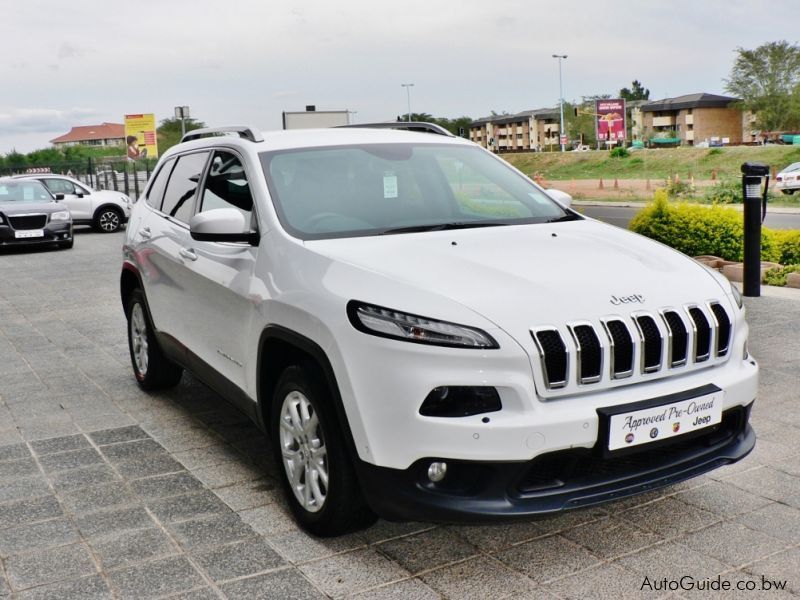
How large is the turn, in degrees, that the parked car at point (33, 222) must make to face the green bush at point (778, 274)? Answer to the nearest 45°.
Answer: approximately 45° to its left

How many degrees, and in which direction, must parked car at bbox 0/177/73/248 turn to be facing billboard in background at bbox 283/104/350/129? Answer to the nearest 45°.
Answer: approximately 135° to its left

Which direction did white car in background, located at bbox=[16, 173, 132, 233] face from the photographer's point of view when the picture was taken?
facing to the right of the viewer

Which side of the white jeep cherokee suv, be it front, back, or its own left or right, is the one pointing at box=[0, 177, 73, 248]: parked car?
back

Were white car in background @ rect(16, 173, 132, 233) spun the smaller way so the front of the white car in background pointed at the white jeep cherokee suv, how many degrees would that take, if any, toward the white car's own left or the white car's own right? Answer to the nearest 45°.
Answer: approximately 90° to the white car's own right

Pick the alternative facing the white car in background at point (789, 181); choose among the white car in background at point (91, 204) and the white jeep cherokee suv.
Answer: the white car in background at point (91, 204)

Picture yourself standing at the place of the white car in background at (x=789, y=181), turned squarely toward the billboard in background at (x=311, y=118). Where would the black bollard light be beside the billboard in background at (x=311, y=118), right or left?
left

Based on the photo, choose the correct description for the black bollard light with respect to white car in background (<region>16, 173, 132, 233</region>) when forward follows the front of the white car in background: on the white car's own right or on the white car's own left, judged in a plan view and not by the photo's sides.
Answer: on the white car's own right

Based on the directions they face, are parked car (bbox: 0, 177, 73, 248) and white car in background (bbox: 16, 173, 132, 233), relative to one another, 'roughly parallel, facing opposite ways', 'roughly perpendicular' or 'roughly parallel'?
roughly perpendicular

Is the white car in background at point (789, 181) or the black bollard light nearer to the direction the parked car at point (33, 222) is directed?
the black bollard light

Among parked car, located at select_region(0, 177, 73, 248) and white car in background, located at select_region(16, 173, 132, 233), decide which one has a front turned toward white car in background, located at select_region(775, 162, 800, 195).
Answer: white car in background, located at select_region(16, 173, 132, 233)

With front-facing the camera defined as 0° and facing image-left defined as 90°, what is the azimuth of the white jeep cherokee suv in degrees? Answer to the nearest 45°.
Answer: approximately 315°

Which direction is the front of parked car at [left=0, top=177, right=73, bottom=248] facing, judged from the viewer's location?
facing the viewer
